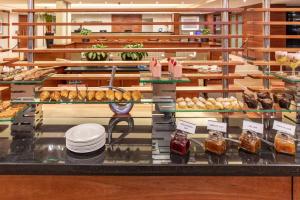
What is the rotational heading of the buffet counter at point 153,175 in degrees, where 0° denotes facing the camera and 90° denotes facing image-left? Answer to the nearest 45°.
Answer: approximately 0°

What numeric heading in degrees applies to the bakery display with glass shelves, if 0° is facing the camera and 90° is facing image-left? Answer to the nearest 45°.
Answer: approximately 0°
